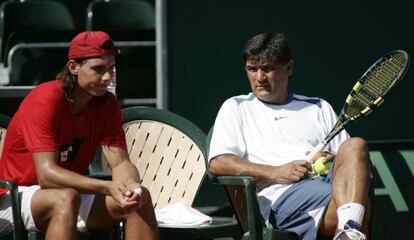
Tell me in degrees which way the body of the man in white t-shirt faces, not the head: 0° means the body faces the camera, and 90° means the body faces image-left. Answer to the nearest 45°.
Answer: approximately 0°

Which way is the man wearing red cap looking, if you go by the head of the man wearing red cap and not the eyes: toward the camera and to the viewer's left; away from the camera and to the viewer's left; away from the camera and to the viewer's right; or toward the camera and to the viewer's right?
toward the camera and to the viewer's right

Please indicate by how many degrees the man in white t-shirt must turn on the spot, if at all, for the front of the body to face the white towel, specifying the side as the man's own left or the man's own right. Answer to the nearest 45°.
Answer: approximately 90° to the man's own right

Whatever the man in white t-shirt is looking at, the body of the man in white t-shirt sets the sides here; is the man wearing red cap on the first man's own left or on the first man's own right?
on the first man's own right

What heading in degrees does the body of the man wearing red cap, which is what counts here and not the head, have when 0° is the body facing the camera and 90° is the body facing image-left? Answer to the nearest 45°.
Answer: approximately 315°

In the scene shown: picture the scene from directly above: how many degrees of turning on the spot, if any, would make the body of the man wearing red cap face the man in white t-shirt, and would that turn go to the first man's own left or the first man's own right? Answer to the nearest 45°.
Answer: approximately 45° to the first man's own left
